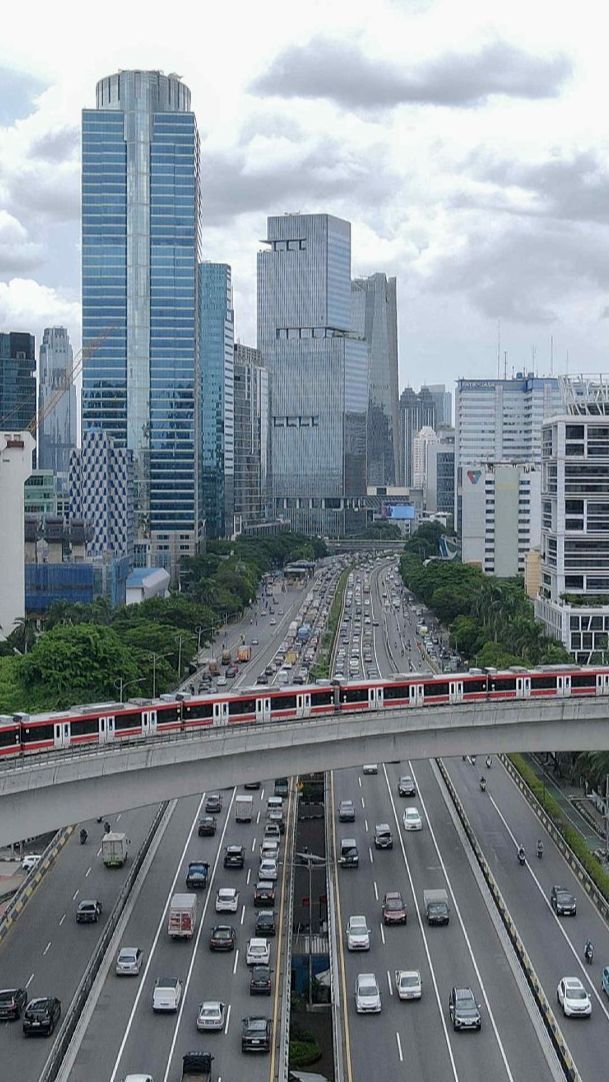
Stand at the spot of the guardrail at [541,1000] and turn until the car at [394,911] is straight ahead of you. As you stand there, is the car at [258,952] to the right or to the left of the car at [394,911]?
left

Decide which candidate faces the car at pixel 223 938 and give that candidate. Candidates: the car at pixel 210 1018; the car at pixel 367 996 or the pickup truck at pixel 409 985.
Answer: the car at pixel 210 1018

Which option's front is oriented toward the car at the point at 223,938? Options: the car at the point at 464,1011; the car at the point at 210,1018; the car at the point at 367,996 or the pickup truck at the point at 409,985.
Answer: the car at the point at 210,1018

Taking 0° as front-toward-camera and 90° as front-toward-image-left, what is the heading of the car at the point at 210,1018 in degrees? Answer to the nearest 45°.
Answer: approximately 180°

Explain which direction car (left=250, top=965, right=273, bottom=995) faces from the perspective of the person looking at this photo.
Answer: facing away from the viewer

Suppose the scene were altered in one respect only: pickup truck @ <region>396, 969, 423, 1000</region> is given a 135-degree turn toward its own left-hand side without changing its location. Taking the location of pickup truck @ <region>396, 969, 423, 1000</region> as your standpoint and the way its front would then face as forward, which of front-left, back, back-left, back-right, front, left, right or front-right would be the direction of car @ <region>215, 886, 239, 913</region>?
left

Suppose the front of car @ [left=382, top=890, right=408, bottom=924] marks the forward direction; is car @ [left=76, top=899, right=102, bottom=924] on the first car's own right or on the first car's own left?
on the first car's own right

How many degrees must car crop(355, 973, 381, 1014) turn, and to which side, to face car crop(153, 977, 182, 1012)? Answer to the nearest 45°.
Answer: approximately 90° to its right
